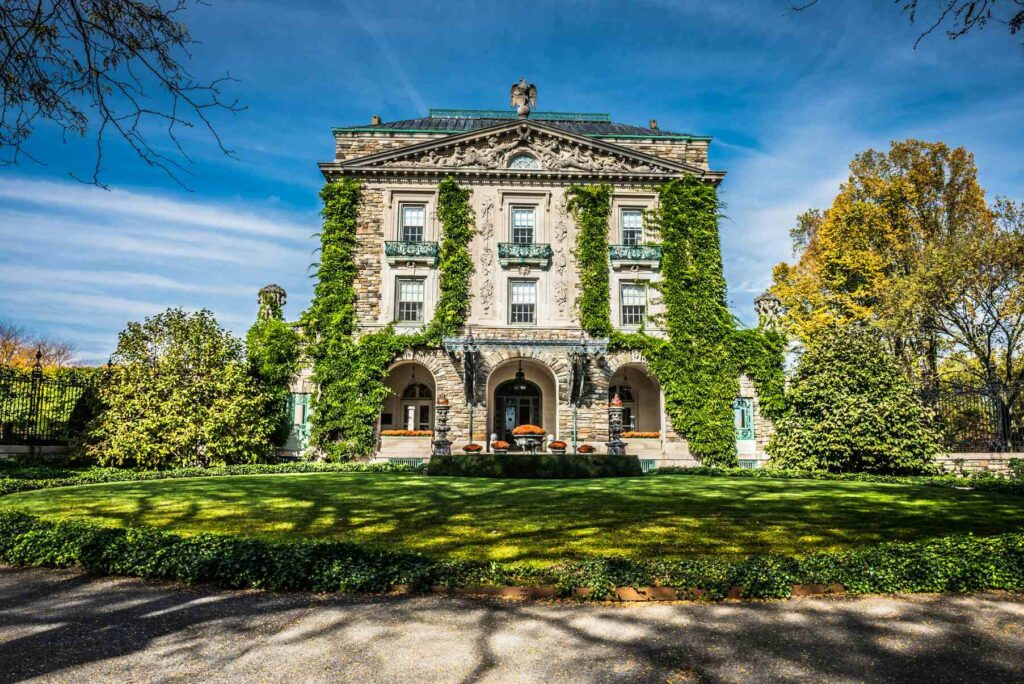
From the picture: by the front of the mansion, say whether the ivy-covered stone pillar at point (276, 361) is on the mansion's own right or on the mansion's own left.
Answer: on the mansion's own right

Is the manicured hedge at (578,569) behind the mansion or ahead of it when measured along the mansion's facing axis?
ahead

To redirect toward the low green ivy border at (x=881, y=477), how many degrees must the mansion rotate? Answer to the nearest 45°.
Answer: approximately 45° to its left

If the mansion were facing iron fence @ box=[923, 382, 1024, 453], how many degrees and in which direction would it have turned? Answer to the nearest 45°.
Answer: approximately 90° to its left

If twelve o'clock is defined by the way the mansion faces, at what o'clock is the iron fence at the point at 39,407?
The iron fence is roughly at 2 o'clock from the mansion.

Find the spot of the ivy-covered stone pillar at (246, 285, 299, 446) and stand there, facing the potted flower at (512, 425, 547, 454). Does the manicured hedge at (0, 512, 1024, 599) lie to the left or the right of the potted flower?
right

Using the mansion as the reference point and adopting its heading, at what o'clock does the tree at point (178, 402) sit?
The tree is roughly at 2 o'clock from the mansion.

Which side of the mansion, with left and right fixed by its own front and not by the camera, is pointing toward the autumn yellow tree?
left

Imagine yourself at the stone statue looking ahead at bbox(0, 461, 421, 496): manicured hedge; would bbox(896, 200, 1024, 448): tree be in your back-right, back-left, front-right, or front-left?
back-left

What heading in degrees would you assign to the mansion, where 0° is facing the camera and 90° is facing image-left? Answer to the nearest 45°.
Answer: approximately 0°
